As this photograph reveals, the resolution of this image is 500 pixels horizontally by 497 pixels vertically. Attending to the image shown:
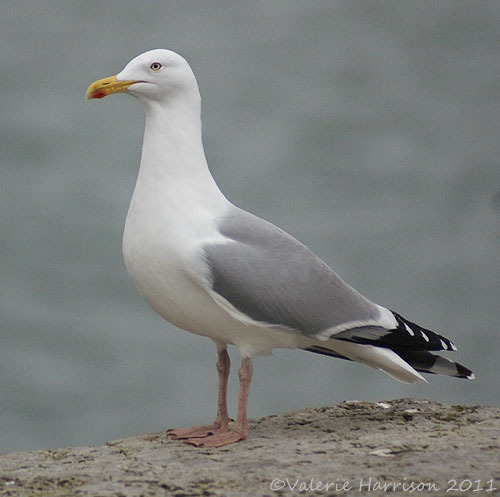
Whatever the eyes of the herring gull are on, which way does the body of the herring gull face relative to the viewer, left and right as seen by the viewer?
facing to the left of the viewer
